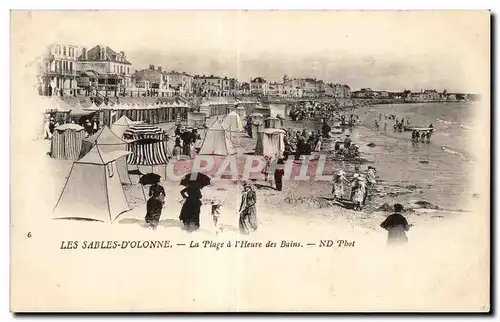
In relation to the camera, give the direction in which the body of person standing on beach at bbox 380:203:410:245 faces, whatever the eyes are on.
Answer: away from the camera

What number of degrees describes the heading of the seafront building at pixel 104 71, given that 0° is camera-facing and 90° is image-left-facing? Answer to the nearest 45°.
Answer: approximately 315°

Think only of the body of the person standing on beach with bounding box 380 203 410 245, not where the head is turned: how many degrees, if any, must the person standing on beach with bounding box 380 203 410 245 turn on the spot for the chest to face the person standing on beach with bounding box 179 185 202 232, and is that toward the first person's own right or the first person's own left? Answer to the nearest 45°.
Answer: approximately 90° to the first person's own left

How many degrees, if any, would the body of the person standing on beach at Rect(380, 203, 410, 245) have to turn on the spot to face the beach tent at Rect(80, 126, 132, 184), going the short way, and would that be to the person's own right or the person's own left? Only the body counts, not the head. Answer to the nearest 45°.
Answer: approximately 90° to the person's own left
